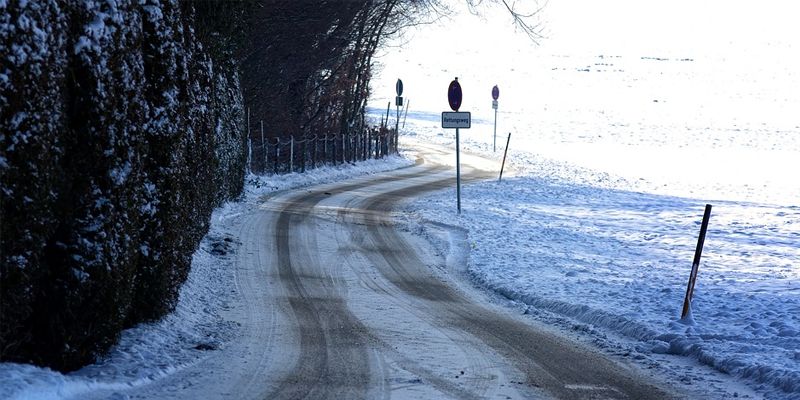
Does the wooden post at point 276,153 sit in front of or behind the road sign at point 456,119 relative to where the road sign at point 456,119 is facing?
behind

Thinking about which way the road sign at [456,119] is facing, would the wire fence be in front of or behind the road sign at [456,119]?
behind

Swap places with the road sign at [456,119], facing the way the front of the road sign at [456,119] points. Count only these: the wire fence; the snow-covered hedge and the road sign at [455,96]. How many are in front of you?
1

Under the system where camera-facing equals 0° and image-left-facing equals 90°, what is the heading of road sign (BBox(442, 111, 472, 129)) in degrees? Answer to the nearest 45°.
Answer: approximately 0°

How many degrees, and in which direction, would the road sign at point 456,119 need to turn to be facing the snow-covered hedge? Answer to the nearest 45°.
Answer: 0° — it already faces it
